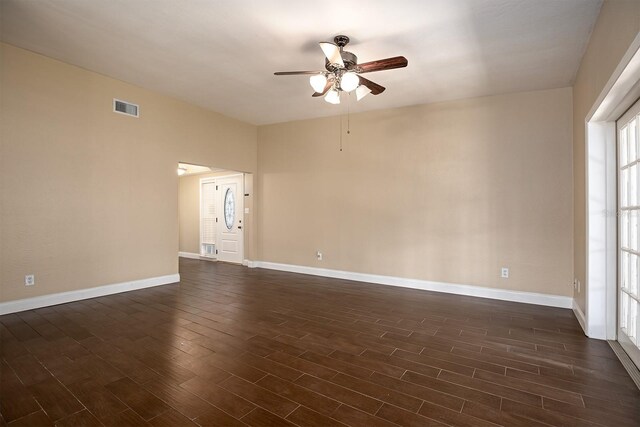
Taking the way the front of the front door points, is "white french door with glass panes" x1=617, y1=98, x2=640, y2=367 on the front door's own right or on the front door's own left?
on the front door's own left

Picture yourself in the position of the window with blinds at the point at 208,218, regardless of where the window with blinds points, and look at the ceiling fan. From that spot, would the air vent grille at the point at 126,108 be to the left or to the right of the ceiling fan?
right

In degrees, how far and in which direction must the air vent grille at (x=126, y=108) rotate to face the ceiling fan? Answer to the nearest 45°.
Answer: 0° — it already faces it

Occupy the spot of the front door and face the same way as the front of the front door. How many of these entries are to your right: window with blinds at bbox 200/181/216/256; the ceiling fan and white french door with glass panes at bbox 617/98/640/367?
1

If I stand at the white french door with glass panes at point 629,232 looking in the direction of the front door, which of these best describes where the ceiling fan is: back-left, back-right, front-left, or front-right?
front-left

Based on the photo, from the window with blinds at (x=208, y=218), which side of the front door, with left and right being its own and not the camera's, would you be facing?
right

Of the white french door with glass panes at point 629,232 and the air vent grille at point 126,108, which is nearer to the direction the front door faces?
the air vent grille

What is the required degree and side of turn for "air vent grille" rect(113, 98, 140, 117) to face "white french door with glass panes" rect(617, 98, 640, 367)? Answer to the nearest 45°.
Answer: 0° — it already faces it

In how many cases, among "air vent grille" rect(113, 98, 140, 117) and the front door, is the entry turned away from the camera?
0

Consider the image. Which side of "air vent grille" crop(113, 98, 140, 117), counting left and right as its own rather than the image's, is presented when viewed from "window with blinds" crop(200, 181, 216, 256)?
left

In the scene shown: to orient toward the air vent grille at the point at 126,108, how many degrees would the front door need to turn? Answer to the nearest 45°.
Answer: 0° — it already faces it

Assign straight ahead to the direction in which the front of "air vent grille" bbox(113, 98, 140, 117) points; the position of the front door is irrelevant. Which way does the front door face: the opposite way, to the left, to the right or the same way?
to the right

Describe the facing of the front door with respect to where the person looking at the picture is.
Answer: facing the viewer and to the left of the viewer

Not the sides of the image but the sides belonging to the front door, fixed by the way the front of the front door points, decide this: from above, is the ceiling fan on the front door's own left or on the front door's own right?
on the front door's own left
